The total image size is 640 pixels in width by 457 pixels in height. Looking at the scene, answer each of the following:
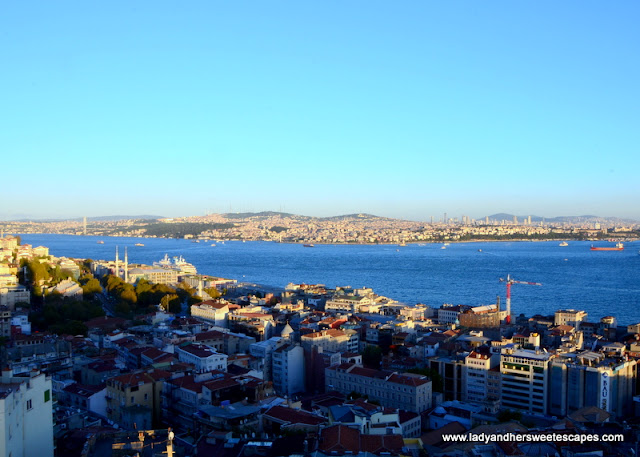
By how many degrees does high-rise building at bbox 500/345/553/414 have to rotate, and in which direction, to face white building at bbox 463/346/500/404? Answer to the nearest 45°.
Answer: approximately 90° to its right

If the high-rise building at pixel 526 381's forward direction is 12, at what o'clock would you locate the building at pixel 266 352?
The building is roughly at 3 o'clock from the high-rise building.

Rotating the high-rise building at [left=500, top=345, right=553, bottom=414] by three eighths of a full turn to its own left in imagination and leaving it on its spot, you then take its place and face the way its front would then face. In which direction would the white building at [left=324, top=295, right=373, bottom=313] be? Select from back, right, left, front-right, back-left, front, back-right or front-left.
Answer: left

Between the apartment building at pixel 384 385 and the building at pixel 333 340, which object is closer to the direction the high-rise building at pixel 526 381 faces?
the apartment building

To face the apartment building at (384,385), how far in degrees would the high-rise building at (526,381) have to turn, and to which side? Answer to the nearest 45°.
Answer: approximately 45° to its right

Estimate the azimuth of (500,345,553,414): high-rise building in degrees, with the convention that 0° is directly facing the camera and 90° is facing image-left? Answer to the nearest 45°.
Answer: approximately 0°

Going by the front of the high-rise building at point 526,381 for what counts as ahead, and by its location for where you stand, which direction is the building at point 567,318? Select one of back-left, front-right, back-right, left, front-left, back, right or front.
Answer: back

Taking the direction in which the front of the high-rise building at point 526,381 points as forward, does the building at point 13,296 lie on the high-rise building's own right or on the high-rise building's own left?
on the high-rise building's own right

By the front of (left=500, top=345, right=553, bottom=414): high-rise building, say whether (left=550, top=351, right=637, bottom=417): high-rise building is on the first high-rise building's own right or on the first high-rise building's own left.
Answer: on the first high-rise building's own left
